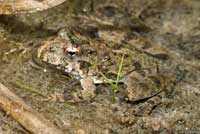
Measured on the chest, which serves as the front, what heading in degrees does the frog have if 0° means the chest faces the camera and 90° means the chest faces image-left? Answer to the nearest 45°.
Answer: approximately 90°
